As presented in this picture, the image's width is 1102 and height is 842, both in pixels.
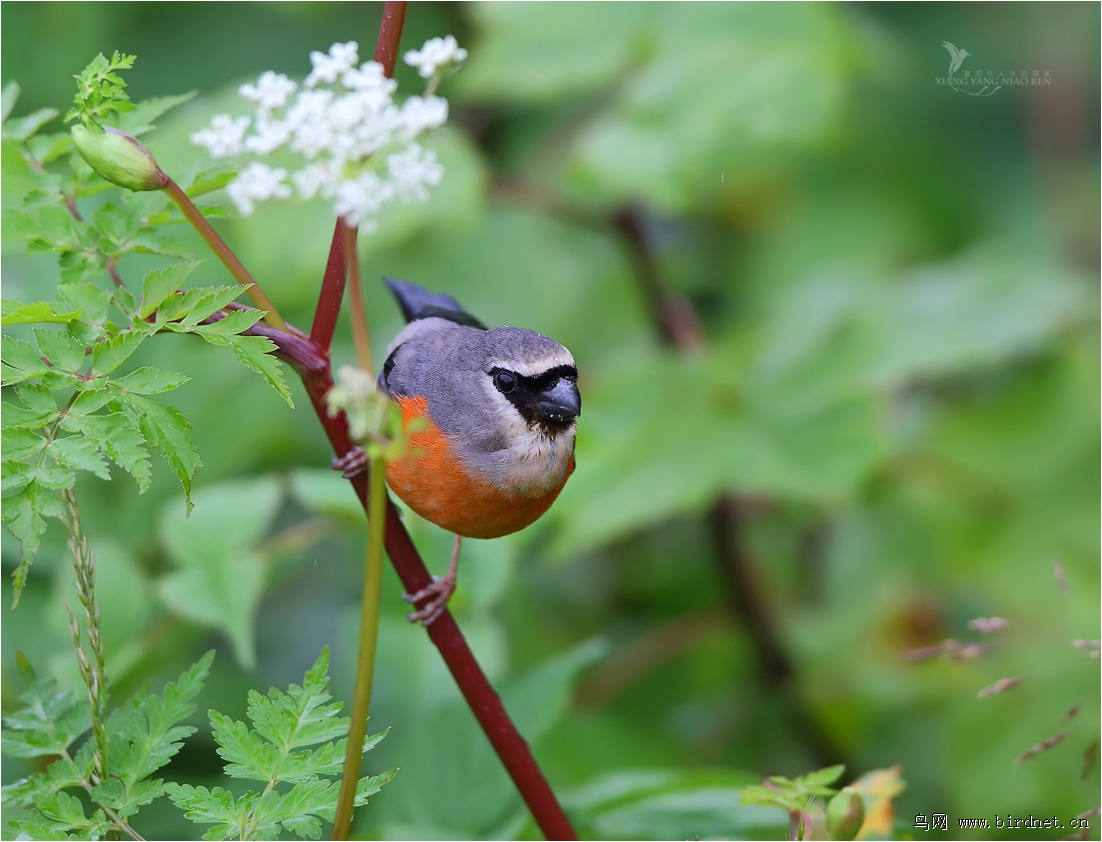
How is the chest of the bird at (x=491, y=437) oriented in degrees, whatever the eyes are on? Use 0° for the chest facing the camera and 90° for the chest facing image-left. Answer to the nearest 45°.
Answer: approximately 315°
